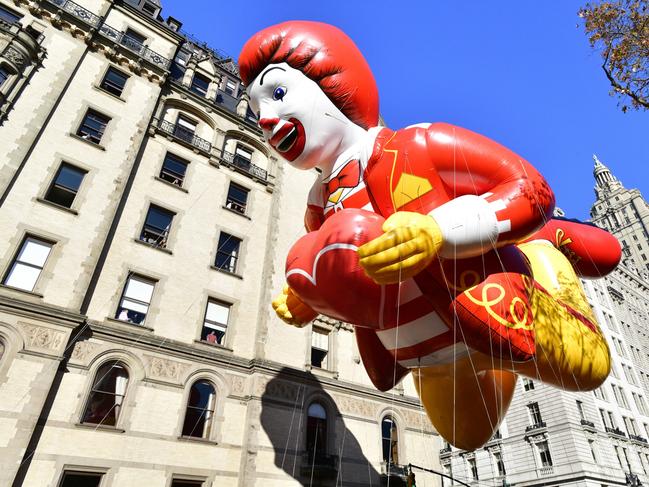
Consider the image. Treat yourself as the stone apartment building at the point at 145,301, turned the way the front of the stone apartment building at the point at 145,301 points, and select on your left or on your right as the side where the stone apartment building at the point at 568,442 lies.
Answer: on your left

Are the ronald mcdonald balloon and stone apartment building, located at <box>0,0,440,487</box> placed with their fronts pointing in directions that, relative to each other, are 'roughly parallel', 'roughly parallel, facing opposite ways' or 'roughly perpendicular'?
roughly perpendicular

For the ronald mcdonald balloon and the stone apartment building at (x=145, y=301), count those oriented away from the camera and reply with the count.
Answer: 0

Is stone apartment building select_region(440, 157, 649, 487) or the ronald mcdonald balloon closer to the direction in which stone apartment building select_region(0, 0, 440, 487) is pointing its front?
the ronald mcdonald balloon

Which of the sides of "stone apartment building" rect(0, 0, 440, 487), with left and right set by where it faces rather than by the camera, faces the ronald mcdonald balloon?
front

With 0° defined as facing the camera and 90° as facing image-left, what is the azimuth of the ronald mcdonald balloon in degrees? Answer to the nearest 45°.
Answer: approximately 45°
